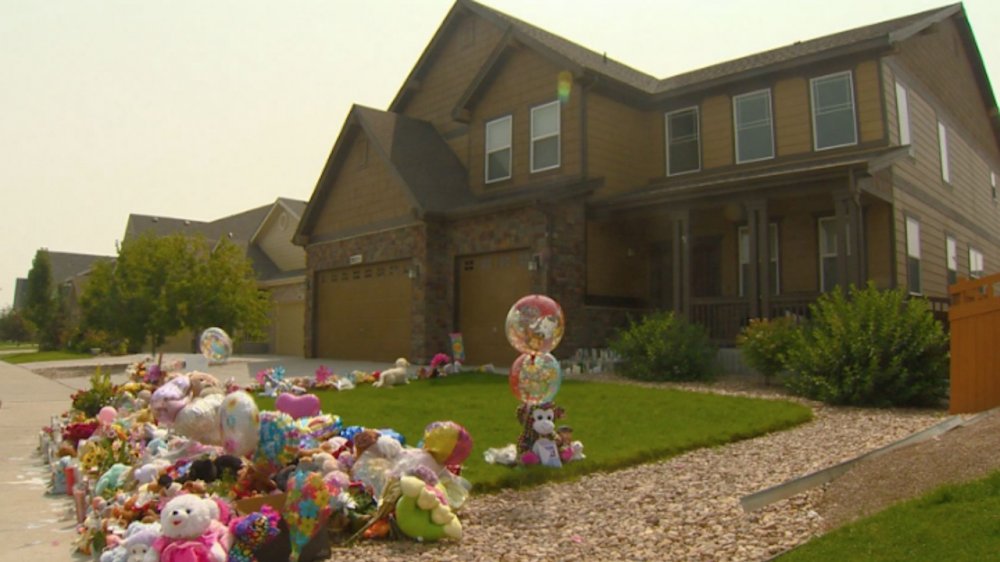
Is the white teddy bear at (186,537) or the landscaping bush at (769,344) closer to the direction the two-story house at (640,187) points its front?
the white teddy bear

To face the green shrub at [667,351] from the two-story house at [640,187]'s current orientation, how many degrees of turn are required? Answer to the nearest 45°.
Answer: approximately 45° to its left

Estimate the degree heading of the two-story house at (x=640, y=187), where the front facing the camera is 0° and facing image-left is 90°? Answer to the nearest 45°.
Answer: approximately 45°

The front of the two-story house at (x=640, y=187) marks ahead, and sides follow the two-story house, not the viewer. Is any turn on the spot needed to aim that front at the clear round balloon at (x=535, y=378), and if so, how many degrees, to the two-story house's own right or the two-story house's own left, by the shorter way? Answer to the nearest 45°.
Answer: approximately 45° to the two-story house's own left

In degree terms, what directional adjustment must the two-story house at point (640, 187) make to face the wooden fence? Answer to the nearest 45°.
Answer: approximately 90° to its left

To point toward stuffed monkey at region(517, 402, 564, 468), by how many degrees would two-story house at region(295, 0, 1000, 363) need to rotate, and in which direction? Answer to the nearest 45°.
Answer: approximately 45° to its left

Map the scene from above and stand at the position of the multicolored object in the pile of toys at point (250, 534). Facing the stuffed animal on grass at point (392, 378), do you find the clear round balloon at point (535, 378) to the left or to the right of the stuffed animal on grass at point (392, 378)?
right

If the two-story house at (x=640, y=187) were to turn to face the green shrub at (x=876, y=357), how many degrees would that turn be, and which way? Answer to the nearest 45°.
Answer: approximately 90° to its left

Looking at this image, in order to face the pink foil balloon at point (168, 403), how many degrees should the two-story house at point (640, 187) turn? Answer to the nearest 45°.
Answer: approximately 45° to its left

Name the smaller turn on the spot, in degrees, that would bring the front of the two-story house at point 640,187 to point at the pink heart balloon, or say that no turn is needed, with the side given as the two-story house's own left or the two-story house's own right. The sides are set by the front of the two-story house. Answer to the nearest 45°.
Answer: approximately 45° to the two-story house's own left

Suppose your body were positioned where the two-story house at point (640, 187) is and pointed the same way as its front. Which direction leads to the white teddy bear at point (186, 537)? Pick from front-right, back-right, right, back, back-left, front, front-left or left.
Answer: front-left

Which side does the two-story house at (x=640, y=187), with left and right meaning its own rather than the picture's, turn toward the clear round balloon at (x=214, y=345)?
front

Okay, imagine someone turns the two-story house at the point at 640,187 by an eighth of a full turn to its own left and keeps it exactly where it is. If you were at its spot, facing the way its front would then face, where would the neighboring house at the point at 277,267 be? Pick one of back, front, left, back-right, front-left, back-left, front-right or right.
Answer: back-right

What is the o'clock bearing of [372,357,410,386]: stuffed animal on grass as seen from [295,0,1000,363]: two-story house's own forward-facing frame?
The stuffed animal on grass is roughly at 12 o'clock from the two-story house.
